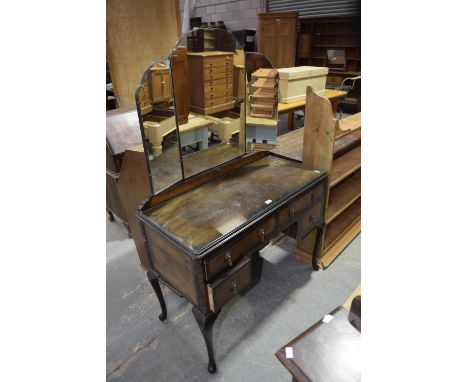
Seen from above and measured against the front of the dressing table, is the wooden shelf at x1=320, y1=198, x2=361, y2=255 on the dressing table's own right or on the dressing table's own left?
on the dressing table's own left

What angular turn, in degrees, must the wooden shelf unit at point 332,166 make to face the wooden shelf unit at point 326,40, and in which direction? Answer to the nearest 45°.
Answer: approximately 135° to its left

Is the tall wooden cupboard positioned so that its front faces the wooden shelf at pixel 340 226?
yes

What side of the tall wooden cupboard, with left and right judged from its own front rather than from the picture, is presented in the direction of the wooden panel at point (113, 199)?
front

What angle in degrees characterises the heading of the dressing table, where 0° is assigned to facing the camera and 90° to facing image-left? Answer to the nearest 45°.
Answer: approximately 315°

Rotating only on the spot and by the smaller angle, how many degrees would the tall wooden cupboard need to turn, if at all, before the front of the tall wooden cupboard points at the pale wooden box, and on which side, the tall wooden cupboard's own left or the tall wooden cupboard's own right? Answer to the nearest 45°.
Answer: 0° — it already faces it

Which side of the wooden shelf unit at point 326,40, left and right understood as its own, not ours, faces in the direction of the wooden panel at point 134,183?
front

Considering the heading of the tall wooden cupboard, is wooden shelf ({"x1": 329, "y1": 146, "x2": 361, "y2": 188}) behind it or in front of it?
in front

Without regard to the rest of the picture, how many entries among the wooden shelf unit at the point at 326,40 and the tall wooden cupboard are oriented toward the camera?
2

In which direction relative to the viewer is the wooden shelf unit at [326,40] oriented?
toward the camera

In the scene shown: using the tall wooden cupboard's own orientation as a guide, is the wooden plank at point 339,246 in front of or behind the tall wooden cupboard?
in front

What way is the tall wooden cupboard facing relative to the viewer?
toward the camera

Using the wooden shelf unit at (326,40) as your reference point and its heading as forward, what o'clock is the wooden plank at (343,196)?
The wooden plank is roughly at 12 o'clock from the wooden shelf unit.

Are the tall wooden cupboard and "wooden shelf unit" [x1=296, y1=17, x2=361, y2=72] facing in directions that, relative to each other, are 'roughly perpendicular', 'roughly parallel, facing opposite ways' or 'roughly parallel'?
roughly parallel
